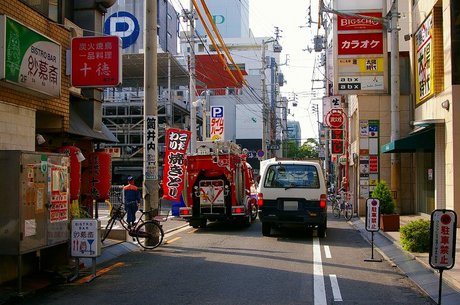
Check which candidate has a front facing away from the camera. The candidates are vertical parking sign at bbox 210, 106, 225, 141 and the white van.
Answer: the white van

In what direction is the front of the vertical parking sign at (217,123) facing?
toward the camera

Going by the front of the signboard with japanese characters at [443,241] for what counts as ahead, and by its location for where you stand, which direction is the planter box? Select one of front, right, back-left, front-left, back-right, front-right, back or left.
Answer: back

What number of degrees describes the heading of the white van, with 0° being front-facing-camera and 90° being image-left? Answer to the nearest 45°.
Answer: approximately 180°

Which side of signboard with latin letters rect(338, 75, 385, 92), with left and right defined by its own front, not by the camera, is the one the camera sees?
front

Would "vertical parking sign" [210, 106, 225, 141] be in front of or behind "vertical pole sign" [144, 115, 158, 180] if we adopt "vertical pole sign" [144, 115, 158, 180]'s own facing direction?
behind

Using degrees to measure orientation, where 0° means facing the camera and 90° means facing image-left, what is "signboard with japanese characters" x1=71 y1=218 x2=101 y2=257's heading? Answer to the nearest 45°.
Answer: approximately 0°

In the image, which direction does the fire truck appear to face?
away from the camera

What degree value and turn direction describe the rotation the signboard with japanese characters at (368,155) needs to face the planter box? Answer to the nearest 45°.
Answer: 0° — it already faces it

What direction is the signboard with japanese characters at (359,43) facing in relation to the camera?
toward the camera

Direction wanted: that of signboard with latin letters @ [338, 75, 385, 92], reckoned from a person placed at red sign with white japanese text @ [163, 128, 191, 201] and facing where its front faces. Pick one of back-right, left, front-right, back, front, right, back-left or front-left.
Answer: left

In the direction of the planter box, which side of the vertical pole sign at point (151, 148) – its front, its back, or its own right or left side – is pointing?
left

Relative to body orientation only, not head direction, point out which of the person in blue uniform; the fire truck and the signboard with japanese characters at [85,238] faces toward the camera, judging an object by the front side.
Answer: the signboard with japanese characters

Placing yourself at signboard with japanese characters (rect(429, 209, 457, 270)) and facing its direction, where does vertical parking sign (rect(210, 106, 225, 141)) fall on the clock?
The vertical parking sign is roughly at 5 o'clock from the signboard with japanese characters.

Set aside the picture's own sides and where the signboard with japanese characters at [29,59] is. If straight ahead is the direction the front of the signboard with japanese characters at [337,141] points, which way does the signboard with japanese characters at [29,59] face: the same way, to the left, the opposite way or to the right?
to the left

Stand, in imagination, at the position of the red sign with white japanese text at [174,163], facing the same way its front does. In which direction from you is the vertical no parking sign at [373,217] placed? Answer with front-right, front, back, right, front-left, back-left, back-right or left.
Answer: front-left

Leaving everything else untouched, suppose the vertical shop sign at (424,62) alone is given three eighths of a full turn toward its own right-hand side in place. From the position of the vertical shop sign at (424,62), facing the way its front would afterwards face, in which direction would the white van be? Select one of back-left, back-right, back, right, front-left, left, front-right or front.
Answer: back-left

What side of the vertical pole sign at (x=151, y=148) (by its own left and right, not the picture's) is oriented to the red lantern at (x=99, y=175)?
right

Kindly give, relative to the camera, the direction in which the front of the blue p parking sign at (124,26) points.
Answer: facing the viewer
